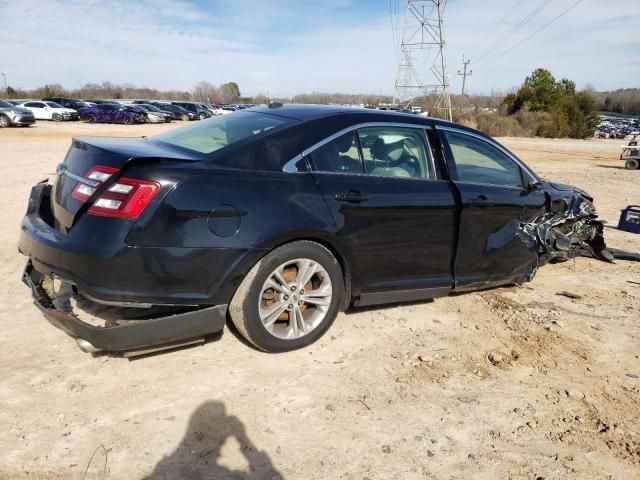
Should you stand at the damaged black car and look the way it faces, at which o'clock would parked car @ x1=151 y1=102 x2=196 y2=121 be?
The parked car is roughly at 10 o'clock from the damaged black car.

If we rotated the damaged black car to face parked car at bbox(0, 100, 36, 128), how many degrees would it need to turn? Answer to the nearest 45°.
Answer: approximately 90° to its left

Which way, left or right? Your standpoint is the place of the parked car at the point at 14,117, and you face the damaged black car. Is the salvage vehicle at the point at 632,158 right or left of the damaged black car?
left

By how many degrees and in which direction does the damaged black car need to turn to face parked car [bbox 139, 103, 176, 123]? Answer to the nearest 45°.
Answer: approximately 45° to its left

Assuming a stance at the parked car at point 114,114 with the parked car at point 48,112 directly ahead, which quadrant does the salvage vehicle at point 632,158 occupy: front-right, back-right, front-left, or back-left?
back-left

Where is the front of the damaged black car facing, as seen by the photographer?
facing away from the viewer and to the right of the viewer

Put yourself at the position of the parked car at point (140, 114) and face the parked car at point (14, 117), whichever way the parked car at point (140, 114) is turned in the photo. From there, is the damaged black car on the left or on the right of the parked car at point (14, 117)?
left
